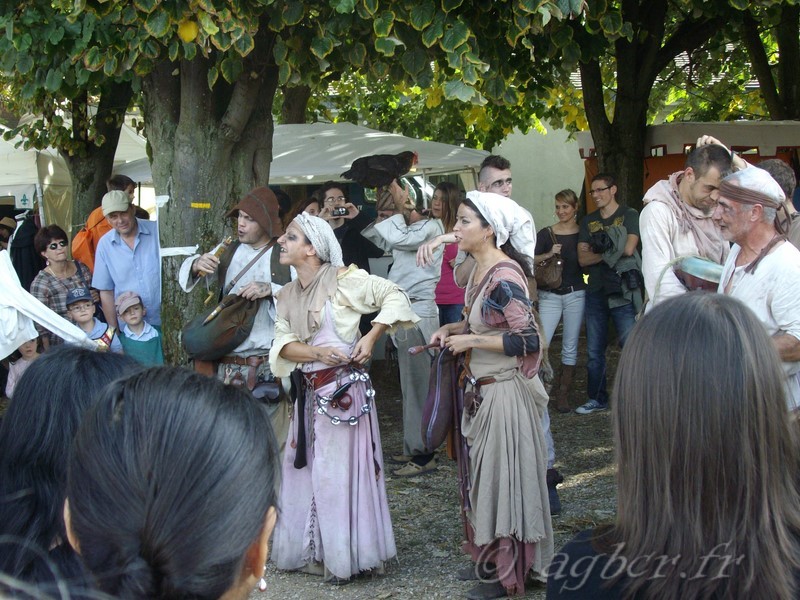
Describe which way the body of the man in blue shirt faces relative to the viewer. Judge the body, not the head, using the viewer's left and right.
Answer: facing the viewer

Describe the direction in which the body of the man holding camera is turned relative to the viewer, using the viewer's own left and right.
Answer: facing the viewer and to the left of the viewer

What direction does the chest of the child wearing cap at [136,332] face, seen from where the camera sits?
toward the camera

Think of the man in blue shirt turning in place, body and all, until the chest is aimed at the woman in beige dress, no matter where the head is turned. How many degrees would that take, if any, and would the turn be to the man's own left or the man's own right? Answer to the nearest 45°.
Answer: approximately 45° to the man's own left

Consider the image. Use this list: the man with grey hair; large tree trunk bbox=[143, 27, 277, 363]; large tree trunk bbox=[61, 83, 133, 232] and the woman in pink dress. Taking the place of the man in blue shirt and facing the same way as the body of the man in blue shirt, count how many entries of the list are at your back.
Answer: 1

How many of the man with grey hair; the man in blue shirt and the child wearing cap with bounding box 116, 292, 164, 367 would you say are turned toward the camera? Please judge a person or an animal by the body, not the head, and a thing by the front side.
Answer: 2

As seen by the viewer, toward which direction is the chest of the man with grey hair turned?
to the viewer's left

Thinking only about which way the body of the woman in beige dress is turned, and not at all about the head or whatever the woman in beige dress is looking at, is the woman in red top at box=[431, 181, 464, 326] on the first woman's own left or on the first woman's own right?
on the first woman's own right

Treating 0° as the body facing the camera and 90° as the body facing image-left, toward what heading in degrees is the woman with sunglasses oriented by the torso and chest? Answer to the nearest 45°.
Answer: approximately 315°
